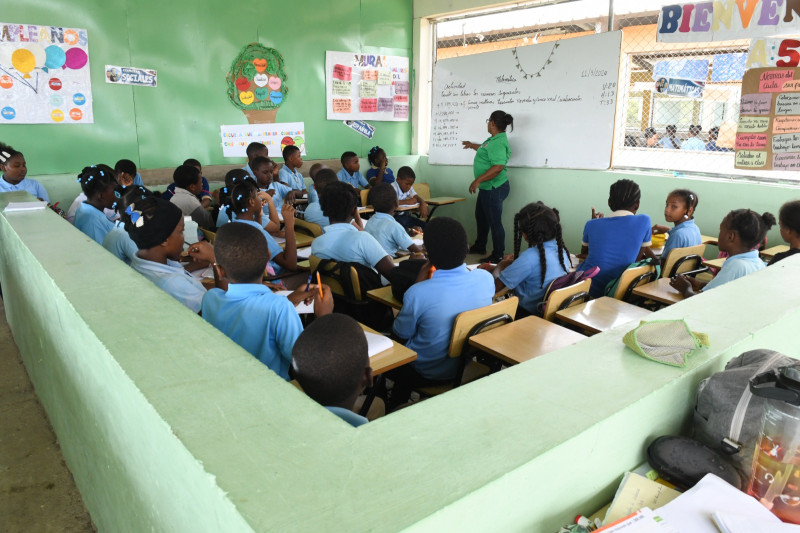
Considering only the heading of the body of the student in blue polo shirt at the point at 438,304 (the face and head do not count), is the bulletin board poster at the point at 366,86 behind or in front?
in front

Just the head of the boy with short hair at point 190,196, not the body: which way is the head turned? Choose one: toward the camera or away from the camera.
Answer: away from the camera

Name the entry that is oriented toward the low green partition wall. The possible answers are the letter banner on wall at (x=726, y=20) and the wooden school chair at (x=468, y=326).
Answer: the letter banner on wall

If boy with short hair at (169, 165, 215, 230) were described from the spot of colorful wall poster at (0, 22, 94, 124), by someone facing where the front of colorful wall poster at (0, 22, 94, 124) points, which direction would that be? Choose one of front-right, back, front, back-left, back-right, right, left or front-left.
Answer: front-left

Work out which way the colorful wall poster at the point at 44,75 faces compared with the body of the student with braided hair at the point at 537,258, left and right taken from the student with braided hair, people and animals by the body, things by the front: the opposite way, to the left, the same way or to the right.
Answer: the opposite way

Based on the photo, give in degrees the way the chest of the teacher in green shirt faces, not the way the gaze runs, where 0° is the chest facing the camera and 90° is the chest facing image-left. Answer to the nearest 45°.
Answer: approximately 90°

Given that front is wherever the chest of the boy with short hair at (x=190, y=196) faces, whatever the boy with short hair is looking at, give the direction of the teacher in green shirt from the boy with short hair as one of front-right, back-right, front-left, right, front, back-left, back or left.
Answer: front-right

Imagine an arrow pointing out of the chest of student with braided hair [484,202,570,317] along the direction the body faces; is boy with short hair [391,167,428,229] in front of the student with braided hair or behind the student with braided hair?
in front

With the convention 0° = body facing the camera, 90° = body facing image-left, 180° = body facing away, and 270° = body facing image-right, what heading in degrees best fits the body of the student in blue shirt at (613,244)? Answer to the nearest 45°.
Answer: approximately 180°

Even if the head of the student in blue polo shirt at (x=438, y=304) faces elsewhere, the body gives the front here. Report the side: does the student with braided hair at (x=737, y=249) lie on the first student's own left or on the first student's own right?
on the first student's own right

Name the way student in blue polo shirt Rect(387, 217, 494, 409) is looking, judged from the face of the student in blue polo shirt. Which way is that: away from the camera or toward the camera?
away from the camera

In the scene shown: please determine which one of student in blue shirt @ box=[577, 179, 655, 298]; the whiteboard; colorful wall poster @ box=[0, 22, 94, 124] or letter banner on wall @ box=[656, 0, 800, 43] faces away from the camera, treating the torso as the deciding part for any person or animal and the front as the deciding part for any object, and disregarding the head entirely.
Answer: the student in blue shirt
